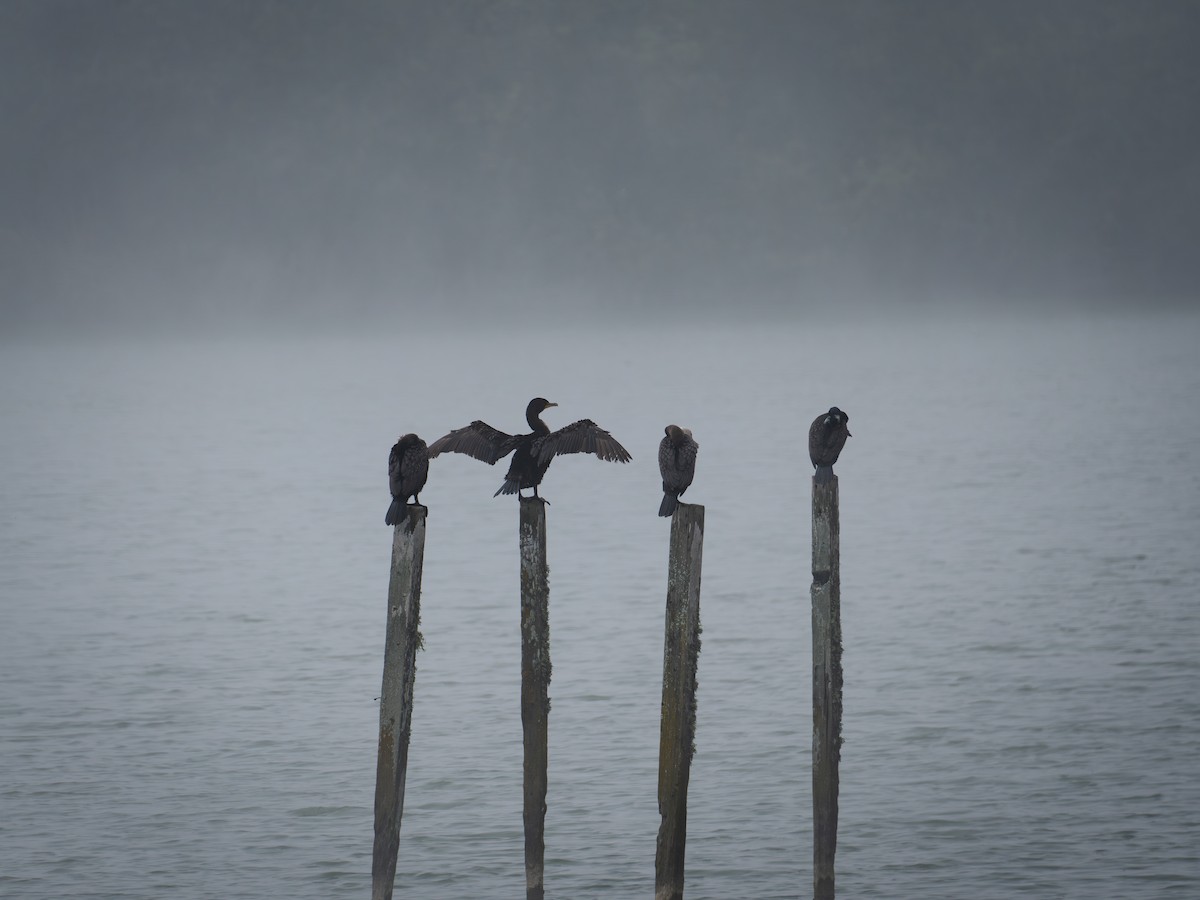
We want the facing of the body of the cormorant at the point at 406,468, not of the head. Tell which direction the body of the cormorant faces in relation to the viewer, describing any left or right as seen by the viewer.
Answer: facing away from the viewer and to the right of the viewer

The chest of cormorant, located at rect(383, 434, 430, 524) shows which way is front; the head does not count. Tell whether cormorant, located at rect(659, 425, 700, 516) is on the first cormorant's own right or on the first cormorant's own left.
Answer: on the first cormorant's own right

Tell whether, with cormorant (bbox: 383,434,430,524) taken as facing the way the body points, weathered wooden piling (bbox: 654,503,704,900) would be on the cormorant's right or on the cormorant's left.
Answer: on the cormorant's right
